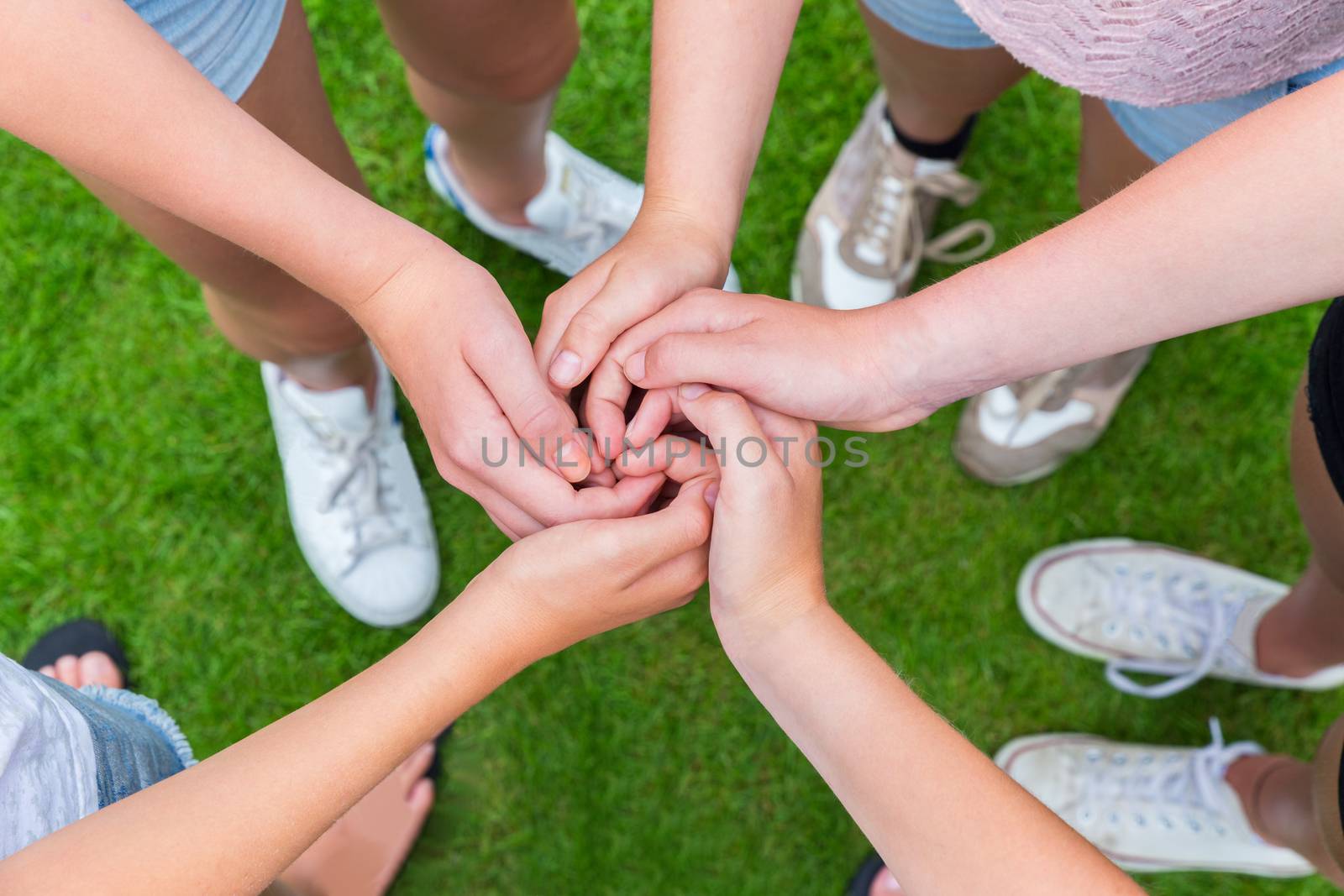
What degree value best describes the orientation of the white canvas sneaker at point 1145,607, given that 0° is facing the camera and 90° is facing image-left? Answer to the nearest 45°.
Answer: approximately 90°
